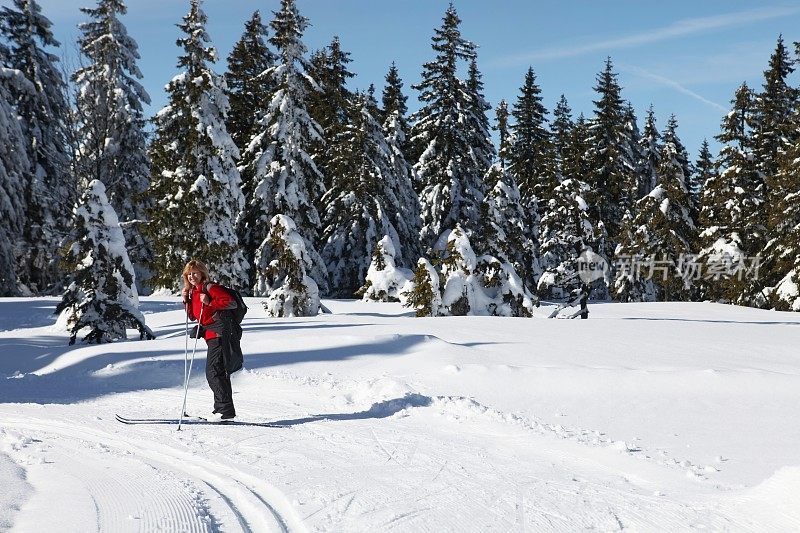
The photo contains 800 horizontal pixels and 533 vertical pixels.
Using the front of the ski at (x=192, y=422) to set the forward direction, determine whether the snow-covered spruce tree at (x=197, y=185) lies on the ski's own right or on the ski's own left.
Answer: on the ski's own right

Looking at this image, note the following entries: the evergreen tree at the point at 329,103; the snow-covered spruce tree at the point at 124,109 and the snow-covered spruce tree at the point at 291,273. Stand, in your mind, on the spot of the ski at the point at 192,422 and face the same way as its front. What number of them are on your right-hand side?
3

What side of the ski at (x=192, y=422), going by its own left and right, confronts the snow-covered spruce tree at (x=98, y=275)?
right

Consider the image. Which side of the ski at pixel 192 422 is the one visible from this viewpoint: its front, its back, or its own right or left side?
left

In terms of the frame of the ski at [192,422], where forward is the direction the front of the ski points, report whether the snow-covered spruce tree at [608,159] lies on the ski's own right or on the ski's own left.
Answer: on the ski's own right

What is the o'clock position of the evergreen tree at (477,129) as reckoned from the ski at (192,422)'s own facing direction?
The evergreen tree is roughly at 4 o'clock from the ski.

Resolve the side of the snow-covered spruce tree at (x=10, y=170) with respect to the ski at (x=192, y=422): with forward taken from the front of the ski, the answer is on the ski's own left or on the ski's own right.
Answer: on the ski's own right

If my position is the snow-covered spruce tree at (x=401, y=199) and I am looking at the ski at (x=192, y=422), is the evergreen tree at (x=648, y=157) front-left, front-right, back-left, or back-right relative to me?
back-left

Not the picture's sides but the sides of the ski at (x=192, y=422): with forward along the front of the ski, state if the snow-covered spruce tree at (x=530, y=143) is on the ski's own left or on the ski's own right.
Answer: on the ski's own right

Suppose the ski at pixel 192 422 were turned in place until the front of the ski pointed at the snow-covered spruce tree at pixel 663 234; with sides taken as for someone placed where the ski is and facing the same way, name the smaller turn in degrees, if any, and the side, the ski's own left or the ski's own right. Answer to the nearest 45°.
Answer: approximately 135° to the ski's own right

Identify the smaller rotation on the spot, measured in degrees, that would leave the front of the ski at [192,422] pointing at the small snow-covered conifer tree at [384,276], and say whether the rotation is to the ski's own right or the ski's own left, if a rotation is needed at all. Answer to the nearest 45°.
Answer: approximately 90° to the ski's own right

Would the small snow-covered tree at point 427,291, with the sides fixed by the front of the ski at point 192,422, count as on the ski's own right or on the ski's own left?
on the ski's own right

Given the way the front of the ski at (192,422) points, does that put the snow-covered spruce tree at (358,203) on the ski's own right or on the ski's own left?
on the ski's own right
